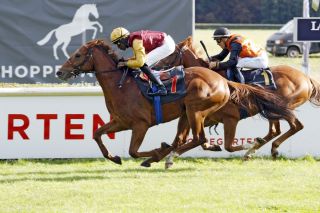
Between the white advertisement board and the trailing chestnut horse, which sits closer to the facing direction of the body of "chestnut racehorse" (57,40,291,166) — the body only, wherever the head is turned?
the white advertisement board

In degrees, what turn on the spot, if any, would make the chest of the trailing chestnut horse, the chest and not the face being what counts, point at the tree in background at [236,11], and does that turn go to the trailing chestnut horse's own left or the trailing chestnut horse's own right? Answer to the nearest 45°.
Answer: approximately 90° to the trailing chestnut horse's own right

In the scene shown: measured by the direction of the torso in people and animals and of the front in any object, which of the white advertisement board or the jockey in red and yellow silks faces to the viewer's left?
the jockey in red and yellow silks

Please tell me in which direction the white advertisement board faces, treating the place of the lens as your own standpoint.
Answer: facing the viewer

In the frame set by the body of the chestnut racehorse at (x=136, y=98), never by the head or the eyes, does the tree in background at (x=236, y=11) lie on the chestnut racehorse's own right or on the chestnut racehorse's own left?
on the chestnut racehorse's own right

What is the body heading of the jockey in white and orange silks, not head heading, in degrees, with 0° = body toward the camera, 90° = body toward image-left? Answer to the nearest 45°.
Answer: approximately 90°

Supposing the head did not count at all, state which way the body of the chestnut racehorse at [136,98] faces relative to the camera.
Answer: to the viewer's left

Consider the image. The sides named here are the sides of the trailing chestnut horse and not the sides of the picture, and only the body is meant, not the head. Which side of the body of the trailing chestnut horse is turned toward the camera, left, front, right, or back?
left

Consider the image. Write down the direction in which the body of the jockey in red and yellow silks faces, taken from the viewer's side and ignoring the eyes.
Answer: to the viewer's left

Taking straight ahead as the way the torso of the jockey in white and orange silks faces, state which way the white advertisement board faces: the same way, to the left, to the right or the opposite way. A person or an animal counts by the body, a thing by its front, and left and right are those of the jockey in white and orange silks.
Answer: to the left

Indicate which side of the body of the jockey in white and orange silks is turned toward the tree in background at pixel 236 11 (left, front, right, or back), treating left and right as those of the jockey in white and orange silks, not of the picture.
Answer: right
